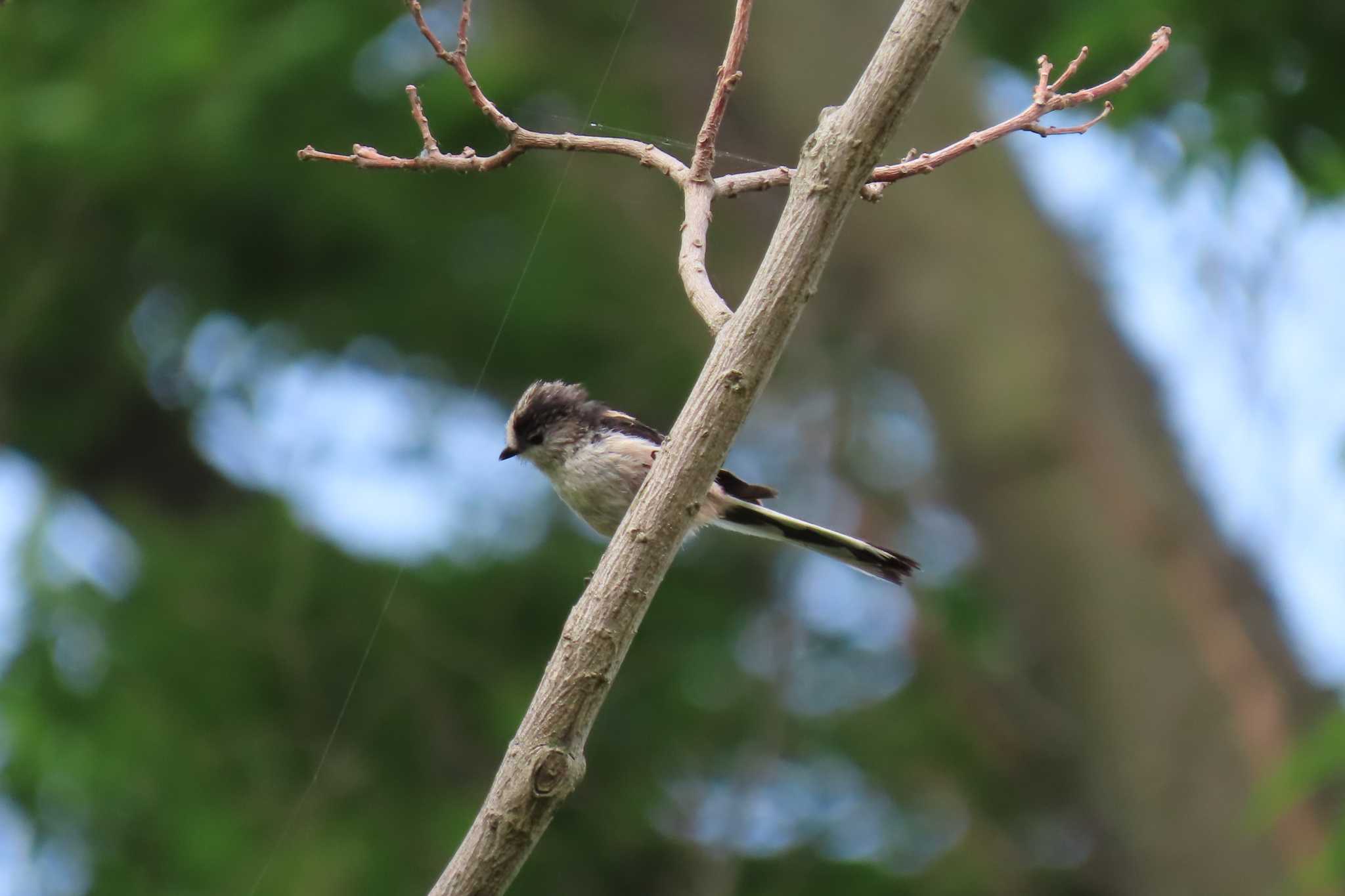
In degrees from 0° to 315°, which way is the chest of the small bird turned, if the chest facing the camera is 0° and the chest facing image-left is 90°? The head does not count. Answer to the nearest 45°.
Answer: approximately 90°

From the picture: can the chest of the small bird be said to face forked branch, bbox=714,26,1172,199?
no

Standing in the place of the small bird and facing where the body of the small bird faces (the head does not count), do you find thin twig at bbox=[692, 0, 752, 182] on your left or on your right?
on your left

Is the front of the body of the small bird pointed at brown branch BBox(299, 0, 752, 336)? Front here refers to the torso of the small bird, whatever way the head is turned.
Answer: yes
